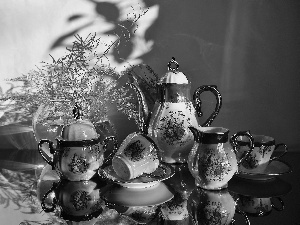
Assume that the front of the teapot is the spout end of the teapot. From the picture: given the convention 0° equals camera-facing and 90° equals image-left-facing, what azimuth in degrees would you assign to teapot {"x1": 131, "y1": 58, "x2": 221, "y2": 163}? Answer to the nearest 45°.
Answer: approximately 90°

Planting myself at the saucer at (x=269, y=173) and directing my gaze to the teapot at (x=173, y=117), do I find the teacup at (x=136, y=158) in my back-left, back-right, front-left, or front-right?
front-left

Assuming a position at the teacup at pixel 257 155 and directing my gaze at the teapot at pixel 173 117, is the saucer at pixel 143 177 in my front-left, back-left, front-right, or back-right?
front-left
